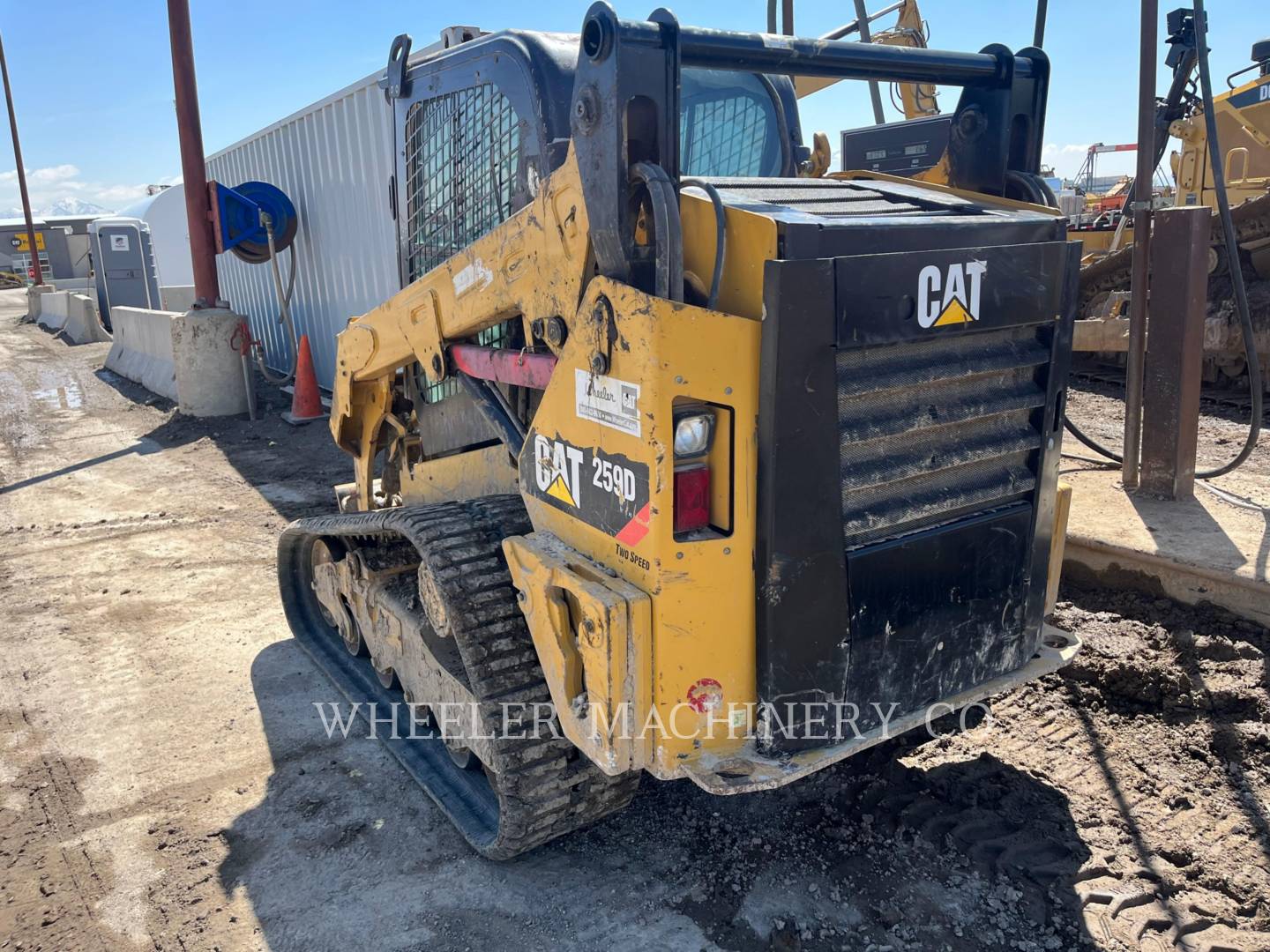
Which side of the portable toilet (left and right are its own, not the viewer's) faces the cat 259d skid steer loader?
front

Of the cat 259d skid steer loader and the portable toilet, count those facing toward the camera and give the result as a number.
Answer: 1

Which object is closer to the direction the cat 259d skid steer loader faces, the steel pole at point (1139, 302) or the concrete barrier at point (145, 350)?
the concrete barrier

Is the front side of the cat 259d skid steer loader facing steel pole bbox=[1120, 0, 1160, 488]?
no

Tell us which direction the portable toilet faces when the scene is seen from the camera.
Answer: facing the viewer

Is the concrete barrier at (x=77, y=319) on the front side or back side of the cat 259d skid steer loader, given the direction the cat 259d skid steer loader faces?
on the front side

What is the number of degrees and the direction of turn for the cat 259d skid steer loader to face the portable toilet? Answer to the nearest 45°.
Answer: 0° — it already faces it

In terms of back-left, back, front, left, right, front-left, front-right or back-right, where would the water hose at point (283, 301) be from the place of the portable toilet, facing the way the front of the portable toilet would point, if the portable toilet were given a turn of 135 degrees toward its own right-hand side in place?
back-left

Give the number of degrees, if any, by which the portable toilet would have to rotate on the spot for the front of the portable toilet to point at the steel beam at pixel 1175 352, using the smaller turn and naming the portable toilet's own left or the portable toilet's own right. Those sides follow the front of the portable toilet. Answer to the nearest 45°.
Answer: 0° — it already faces it

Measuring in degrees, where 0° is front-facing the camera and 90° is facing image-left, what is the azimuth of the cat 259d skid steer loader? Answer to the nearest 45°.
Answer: approximately 135°

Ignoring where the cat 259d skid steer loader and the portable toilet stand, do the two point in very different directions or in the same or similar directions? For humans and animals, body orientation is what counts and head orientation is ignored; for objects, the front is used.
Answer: very different directions

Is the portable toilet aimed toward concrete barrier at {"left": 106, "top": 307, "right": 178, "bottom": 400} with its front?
yes

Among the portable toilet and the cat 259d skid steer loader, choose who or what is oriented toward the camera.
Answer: the portable toilet

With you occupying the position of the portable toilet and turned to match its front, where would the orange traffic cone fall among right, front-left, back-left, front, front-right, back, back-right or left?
front

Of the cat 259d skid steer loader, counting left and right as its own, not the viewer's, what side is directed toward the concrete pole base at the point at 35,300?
front

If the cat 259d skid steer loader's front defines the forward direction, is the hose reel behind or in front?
in front
